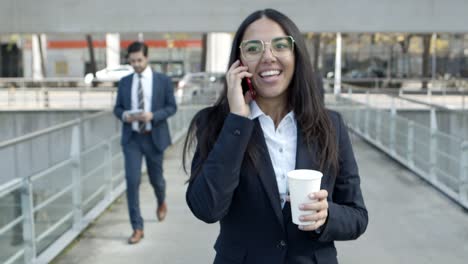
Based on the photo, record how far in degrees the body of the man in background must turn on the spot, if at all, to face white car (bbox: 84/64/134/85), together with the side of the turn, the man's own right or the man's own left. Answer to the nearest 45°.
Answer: approximately 180°

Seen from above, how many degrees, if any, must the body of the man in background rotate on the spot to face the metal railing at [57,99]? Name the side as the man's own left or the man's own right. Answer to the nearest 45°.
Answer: approximately 180°

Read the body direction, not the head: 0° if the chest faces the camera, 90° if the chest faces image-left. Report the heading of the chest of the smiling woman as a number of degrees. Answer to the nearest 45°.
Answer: approximately 0°

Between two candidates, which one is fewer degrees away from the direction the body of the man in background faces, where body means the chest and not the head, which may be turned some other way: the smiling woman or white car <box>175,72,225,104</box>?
the smiling woman

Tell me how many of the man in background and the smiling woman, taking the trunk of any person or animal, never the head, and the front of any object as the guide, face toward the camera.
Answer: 2

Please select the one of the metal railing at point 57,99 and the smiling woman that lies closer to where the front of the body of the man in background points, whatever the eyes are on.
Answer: the smiling woman

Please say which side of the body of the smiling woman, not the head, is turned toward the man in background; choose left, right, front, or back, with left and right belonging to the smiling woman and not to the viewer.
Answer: back

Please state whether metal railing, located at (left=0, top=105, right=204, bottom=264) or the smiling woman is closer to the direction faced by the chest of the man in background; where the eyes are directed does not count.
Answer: the smiling woman

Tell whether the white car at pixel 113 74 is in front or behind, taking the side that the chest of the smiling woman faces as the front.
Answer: behind

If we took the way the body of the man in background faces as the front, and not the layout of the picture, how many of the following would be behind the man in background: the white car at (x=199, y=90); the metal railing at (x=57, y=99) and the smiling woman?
2

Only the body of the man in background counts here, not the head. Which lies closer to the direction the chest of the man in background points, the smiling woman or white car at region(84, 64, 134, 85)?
the smiling woman
